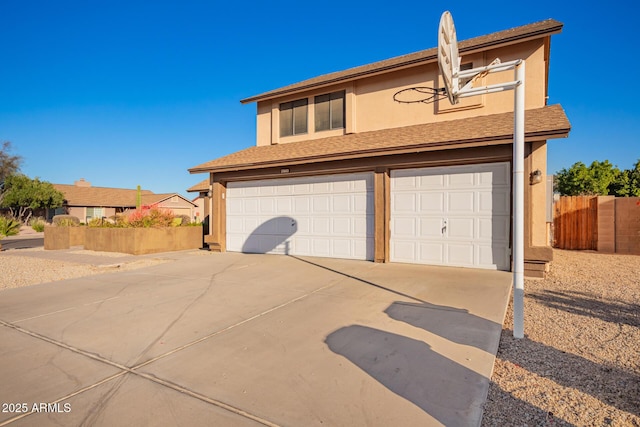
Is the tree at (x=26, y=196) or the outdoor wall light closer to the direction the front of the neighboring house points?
the outdoor wall light

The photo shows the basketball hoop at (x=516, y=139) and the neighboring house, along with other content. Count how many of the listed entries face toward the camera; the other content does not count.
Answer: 1

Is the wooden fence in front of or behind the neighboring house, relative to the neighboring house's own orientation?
in front

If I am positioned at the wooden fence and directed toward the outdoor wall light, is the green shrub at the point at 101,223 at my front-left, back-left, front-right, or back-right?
front-right

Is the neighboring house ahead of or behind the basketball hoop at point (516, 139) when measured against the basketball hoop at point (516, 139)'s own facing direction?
ahead

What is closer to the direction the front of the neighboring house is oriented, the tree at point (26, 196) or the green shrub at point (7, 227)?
the green shrub

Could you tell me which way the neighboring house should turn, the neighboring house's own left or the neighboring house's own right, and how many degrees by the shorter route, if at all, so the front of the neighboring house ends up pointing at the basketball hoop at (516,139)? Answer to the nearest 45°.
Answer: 0° — it already faces it

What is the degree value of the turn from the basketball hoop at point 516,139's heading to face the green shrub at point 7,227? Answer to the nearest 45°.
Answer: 0° — it already faces it

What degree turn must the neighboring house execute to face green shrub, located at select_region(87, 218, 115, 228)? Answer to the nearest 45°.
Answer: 0° — it already faces it

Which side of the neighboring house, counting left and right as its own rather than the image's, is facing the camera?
front

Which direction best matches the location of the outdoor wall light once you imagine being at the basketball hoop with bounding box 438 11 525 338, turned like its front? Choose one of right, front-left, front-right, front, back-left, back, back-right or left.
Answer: right

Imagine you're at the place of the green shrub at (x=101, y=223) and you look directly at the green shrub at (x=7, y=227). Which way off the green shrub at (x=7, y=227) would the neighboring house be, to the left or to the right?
right

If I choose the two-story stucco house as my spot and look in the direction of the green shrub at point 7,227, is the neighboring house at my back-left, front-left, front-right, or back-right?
front-right

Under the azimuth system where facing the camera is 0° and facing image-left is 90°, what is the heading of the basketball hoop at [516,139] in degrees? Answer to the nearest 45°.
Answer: approximately 90°
